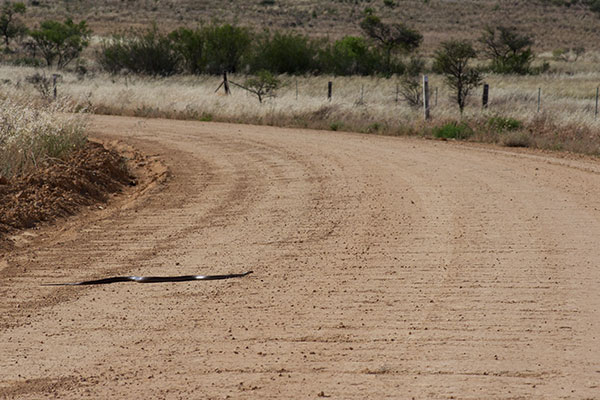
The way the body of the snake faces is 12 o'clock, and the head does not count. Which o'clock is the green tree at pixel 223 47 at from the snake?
The green tree is roughly at 9 o'clock from the snake.

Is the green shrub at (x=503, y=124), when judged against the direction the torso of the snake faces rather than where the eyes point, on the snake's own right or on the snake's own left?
on the snake's own left

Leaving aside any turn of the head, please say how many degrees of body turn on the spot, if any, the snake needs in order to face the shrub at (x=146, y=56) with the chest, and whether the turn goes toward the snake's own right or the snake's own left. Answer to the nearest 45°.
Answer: approximately 90° to the snake's own left

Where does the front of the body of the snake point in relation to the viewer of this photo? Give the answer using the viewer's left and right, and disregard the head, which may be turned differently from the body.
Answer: facing to the right of the viewer

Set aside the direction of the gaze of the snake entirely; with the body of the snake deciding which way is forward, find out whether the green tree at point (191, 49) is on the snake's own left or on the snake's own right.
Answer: on the snake's own left

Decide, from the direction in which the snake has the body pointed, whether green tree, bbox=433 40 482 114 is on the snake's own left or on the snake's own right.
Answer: on the snake's own left

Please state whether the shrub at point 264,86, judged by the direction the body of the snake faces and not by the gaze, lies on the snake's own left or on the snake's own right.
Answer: on the snake's own left

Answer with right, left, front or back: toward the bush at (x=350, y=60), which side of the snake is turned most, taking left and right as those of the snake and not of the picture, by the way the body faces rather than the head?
left

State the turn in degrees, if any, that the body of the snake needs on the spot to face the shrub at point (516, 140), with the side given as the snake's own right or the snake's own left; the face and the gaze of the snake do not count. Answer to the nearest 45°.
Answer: approximately 45° to the snake's own left

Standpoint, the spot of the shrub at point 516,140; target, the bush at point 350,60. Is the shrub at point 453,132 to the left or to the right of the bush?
left
